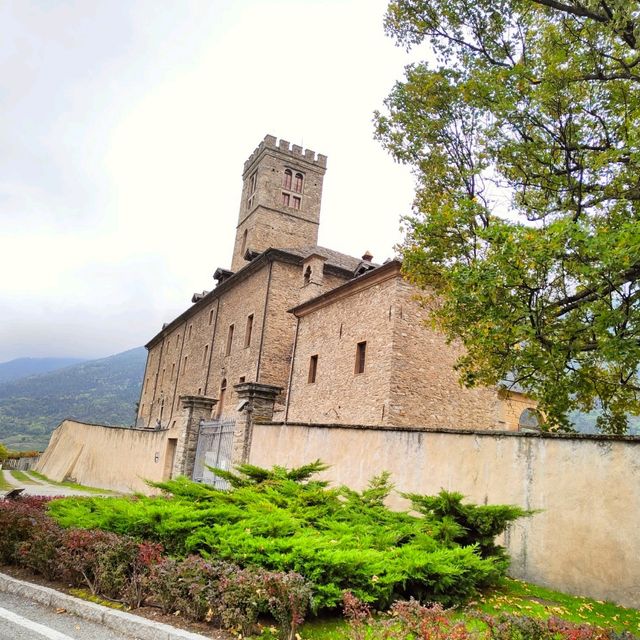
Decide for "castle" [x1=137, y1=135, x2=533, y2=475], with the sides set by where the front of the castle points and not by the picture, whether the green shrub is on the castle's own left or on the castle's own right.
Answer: on the castle's own left

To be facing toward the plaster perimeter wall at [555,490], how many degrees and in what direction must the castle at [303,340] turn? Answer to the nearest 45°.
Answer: approximately 45° to its left

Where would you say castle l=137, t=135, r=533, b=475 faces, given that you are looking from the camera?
facing the viewer and to the left of the viewer

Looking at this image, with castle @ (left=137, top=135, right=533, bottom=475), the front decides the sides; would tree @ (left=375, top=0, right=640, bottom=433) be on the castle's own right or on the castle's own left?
on the castle's own left

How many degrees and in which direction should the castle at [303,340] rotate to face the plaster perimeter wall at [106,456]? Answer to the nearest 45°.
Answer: approximately 45° to its right
